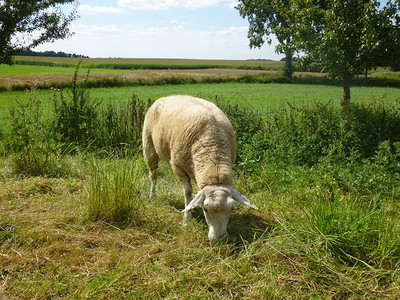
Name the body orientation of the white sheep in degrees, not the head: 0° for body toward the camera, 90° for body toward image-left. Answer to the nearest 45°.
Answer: approximately 315°

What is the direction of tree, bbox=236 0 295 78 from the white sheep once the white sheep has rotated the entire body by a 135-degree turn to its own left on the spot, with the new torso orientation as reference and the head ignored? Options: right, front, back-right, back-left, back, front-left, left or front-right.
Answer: front

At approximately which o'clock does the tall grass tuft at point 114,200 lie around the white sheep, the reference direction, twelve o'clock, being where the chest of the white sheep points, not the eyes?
The tall grass tuft is roughly at 4 o'clock from the white sheep.

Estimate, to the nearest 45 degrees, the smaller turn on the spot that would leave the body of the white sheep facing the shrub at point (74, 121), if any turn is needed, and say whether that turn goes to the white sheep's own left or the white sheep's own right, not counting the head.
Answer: approximately 180°
